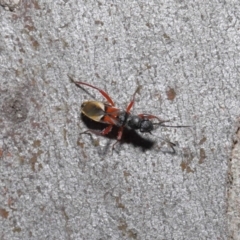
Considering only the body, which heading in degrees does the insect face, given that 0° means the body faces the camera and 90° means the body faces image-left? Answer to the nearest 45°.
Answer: approximately 270°
